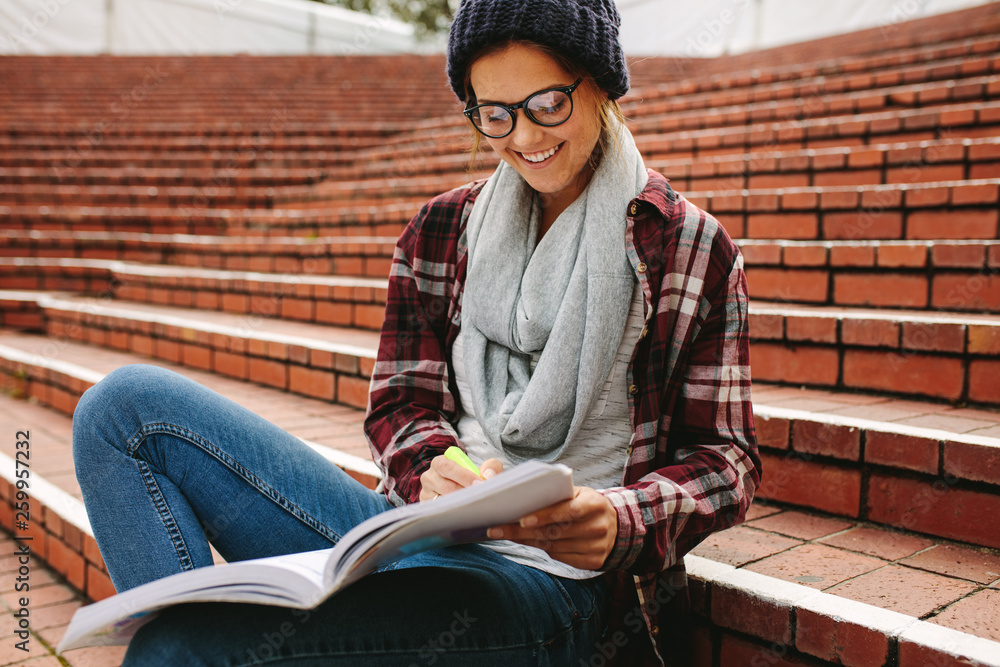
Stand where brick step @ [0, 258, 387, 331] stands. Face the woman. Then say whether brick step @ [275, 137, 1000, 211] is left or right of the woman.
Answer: left

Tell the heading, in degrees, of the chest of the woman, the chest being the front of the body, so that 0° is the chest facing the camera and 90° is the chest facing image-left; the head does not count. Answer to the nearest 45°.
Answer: approximately 45°

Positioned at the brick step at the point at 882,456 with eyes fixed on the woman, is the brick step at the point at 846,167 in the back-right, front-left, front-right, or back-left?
back-right

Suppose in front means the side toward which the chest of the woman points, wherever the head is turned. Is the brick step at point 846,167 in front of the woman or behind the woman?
behind

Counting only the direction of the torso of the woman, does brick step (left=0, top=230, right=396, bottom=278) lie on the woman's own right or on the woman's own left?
on the woman's own right

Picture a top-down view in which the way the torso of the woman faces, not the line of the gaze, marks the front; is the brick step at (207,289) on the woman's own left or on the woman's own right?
on the woman's own right

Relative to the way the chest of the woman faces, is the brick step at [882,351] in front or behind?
behind

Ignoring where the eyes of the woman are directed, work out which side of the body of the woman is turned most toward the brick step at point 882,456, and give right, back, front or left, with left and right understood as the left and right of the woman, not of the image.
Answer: back
